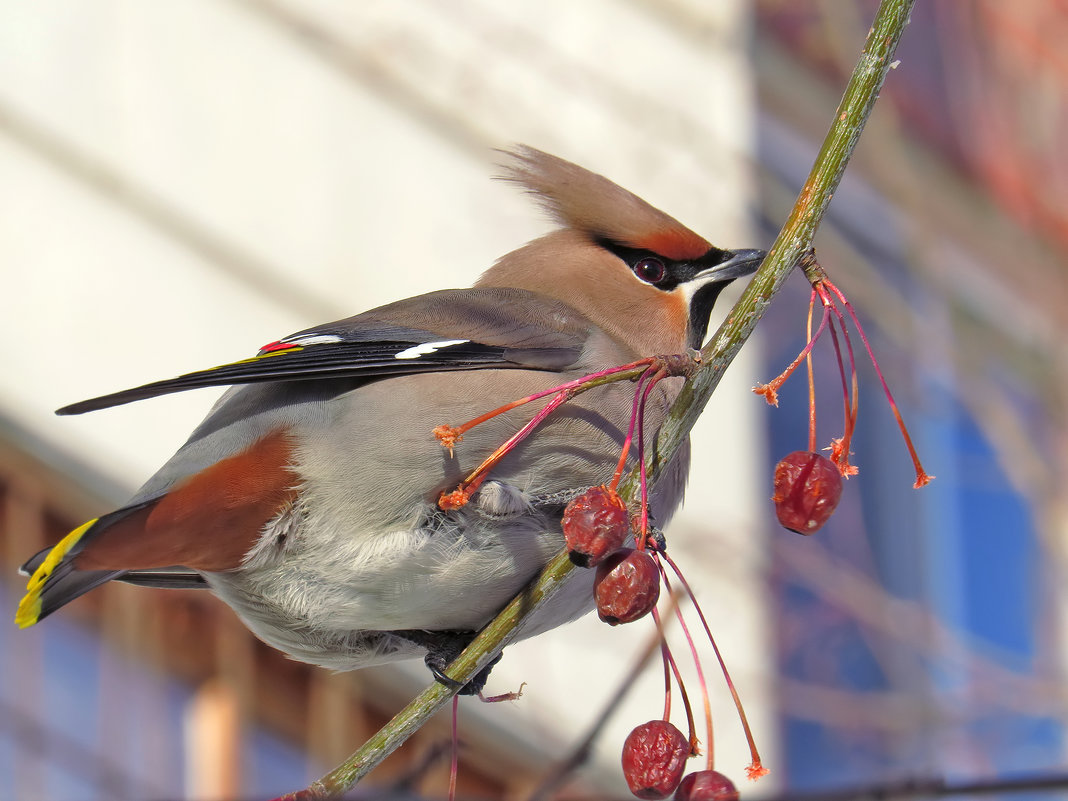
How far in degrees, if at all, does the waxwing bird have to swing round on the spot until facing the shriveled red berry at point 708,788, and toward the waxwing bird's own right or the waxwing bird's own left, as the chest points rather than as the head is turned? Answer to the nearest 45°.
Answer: approximately 45° to the waxwing bird's own right

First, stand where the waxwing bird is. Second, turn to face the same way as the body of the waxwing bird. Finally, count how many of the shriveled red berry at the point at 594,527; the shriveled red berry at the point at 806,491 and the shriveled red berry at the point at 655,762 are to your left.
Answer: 0

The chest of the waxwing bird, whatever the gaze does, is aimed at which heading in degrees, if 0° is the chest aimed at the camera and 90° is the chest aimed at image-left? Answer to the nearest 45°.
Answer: approximately 270°

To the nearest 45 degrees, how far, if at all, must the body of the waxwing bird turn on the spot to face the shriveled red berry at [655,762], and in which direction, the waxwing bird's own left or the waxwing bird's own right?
approximately 45° to the waxwing bird's own right
